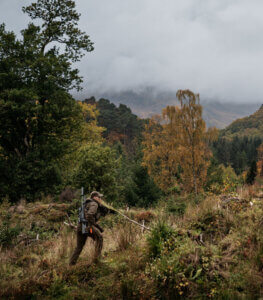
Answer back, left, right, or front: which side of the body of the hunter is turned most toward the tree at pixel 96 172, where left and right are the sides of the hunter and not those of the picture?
left

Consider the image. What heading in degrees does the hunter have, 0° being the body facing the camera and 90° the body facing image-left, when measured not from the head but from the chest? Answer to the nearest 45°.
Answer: approximately 270°

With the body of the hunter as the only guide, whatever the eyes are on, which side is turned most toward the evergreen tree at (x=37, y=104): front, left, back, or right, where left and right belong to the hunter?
left

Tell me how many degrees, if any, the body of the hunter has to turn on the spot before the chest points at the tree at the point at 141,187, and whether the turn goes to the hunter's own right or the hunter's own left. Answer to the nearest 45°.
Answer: approximately 90° to the hunter's own left

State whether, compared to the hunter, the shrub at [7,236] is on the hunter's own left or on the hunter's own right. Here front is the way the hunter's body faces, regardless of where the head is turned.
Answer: on the hunter's own left
